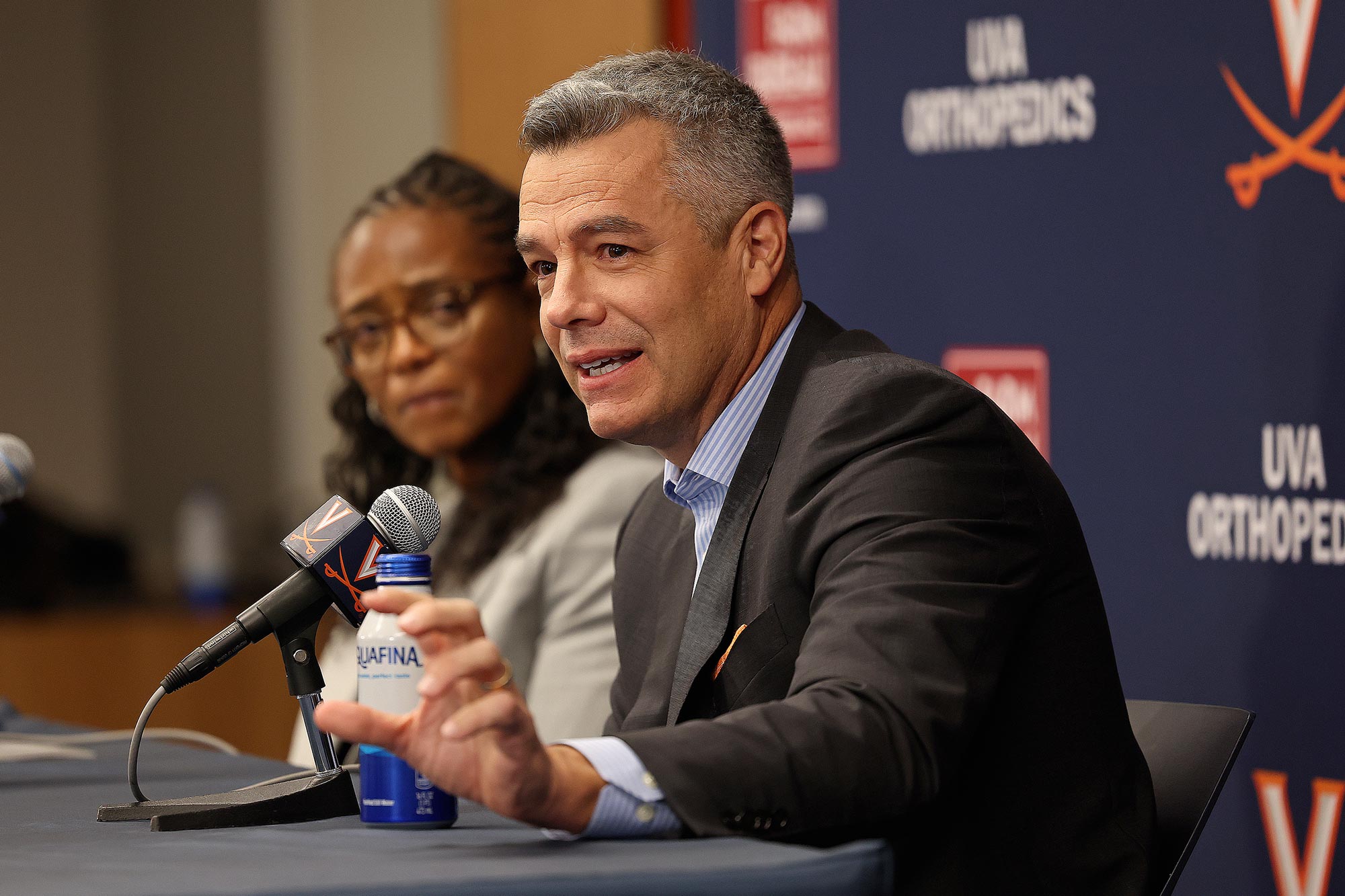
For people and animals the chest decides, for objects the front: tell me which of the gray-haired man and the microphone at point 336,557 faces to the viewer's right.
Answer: the microphone

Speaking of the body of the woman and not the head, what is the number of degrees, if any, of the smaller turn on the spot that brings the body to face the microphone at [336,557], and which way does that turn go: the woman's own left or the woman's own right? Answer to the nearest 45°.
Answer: approximately 45° to the woman's own left

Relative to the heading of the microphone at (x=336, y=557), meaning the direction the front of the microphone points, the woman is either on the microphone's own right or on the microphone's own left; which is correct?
on the microphone's own left

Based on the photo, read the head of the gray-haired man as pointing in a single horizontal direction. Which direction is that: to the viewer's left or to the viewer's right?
to the viewer's left

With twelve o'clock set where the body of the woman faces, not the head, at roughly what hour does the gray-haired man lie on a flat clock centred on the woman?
The gray-haired man is roughly at 10 o'clock from the woman.

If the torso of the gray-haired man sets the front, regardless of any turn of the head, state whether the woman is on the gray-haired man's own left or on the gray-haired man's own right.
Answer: on the gray-haired man's own right

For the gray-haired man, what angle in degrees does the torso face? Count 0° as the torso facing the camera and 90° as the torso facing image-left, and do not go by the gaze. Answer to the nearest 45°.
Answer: approximately 45°

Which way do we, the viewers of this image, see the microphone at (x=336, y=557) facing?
facing to the right of the viewer
